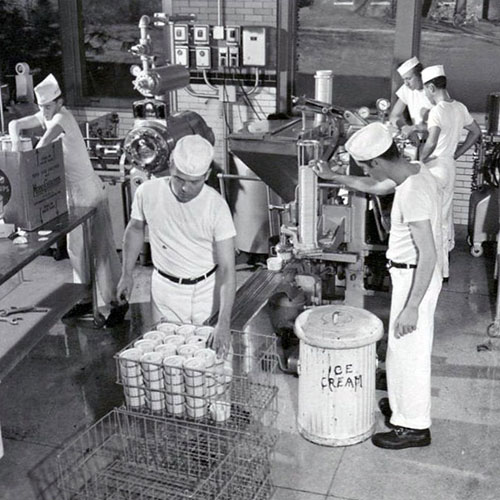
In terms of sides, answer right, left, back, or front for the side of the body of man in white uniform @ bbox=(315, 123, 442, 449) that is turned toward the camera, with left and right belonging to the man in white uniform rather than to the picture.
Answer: left

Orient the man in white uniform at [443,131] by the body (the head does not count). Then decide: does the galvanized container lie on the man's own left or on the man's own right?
on the man's own left

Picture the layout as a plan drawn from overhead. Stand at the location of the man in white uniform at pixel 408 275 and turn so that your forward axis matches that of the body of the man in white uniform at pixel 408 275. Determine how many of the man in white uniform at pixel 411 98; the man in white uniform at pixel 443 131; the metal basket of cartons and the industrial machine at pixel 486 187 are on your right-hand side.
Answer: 3

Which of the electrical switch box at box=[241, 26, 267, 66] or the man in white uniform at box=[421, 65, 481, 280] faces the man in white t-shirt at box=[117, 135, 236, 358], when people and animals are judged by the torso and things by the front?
the electrical switch box

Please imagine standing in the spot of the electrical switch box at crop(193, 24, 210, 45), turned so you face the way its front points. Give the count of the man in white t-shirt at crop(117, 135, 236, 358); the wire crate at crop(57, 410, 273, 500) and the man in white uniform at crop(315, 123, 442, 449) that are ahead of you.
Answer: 3

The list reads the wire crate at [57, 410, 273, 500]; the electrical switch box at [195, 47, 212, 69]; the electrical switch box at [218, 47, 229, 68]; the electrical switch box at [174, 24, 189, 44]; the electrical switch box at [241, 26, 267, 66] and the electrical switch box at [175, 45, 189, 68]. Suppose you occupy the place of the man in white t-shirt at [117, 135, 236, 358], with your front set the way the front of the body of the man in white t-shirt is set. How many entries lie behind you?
5

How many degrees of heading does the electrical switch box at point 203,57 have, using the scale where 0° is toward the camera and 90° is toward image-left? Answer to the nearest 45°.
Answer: approximately 0°

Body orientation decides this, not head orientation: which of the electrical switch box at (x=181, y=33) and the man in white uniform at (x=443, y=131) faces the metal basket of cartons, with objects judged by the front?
the electrical switch box
